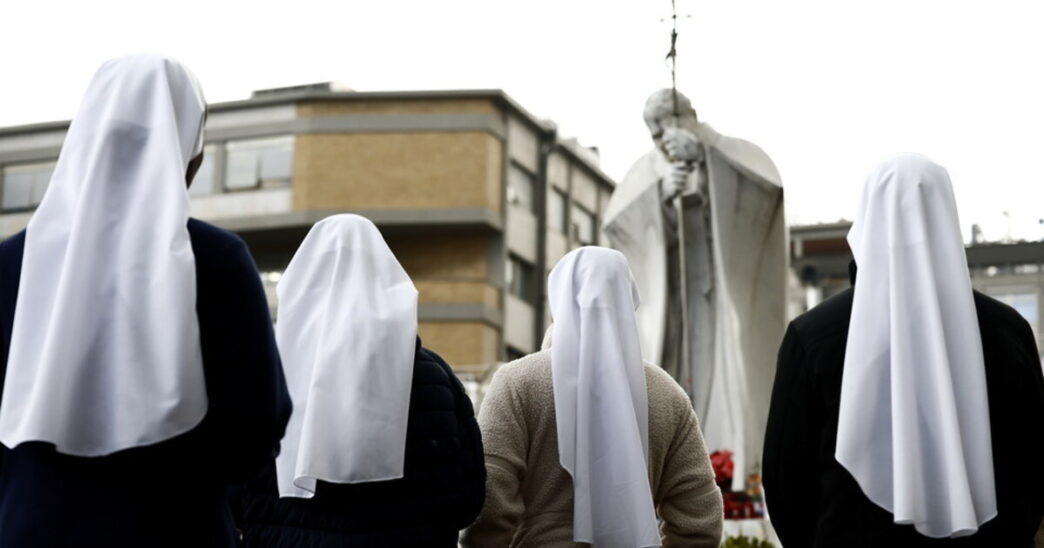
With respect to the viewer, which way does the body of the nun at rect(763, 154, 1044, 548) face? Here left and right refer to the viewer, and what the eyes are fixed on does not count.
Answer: facing away from the viewer

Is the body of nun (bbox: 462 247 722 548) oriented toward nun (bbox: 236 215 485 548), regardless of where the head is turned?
no

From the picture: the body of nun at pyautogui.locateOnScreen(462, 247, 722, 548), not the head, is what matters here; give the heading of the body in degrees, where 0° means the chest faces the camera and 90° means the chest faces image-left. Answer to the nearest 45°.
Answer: approximately 180°

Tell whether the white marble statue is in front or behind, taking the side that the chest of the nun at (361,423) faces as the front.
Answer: in front

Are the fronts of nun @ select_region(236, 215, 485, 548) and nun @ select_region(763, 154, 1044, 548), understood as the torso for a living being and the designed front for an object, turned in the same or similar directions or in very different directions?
same or similar directions

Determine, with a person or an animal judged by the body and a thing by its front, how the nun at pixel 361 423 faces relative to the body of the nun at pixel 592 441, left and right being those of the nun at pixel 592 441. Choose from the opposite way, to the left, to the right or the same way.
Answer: the same way

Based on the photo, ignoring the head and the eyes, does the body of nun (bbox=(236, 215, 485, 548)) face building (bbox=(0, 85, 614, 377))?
yes

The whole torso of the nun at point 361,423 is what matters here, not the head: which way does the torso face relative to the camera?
away from the camera

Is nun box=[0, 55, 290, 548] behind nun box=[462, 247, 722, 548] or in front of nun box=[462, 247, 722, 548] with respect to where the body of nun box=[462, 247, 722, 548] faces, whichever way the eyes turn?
behind

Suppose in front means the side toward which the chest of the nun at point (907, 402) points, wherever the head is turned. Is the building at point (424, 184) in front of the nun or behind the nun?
in front

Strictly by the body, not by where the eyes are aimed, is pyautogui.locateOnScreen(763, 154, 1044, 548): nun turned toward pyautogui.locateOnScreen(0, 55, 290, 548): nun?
no

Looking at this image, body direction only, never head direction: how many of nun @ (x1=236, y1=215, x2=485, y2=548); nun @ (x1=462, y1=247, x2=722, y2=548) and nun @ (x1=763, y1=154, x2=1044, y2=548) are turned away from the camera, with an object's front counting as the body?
3

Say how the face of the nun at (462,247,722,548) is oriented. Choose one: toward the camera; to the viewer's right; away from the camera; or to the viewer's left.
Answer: away from the camera

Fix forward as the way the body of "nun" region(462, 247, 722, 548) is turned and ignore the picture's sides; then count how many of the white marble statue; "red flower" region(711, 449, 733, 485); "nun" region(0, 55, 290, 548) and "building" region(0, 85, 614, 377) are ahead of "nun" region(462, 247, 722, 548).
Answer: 3

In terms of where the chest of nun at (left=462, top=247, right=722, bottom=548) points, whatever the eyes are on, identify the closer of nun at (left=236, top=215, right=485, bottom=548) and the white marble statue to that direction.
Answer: the white marble statue

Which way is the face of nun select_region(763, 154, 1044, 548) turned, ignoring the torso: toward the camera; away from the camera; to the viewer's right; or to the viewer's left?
away from the camera

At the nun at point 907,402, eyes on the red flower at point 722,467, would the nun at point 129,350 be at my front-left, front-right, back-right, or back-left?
back-left
